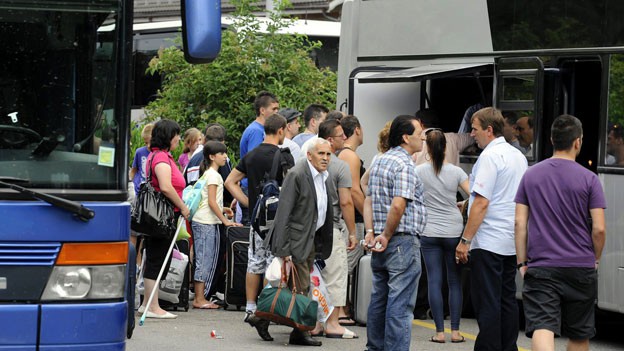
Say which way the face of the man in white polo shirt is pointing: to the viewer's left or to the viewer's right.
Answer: to the viewer's left

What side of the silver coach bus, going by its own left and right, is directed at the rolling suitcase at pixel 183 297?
back

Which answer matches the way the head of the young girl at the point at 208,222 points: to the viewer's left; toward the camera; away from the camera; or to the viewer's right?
to the viewer's right

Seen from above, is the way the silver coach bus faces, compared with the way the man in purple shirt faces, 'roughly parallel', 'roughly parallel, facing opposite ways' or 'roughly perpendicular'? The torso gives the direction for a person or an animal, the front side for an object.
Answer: roughly perpendicular

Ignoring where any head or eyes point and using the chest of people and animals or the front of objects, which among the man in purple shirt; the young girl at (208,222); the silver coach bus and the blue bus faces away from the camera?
the man in purple shirt

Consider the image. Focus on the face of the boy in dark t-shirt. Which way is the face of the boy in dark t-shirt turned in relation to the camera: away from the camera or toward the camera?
away from the camera

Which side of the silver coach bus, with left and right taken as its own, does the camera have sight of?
right

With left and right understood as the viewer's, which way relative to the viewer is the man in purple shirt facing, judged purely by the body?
facing away from the viewer
